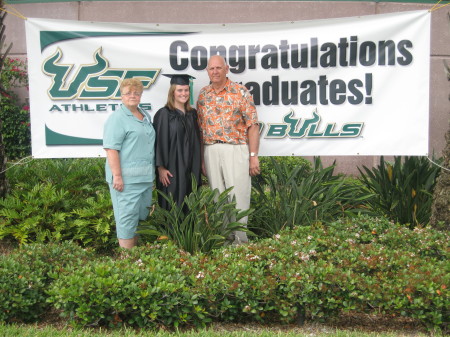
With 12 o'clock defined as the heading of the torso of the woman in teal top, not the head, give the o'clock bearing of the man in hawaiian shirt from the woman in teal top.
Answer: The man in hawaiian shirt is roughly at 10 o'clock from the woman in teal top.

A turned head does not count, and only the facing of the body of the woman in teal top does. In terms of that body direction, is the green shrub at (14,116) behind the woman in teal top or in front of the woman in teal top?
behind

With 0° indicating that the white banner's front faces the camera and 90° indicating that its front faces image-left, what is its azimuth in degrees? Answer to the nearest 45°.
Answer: approximately 0°

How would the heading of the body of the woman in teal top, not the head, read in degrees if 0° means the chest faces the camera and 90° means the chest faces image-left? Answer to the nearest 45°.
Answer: approximately 315°

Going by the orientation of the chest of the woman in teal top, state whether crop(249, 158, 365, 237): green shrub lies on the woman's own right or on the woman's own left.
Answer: on the woman's own left

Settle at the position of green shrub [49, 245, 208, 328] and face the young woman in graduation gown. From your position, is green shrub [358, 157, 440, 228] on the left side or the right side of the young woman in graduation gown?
right
